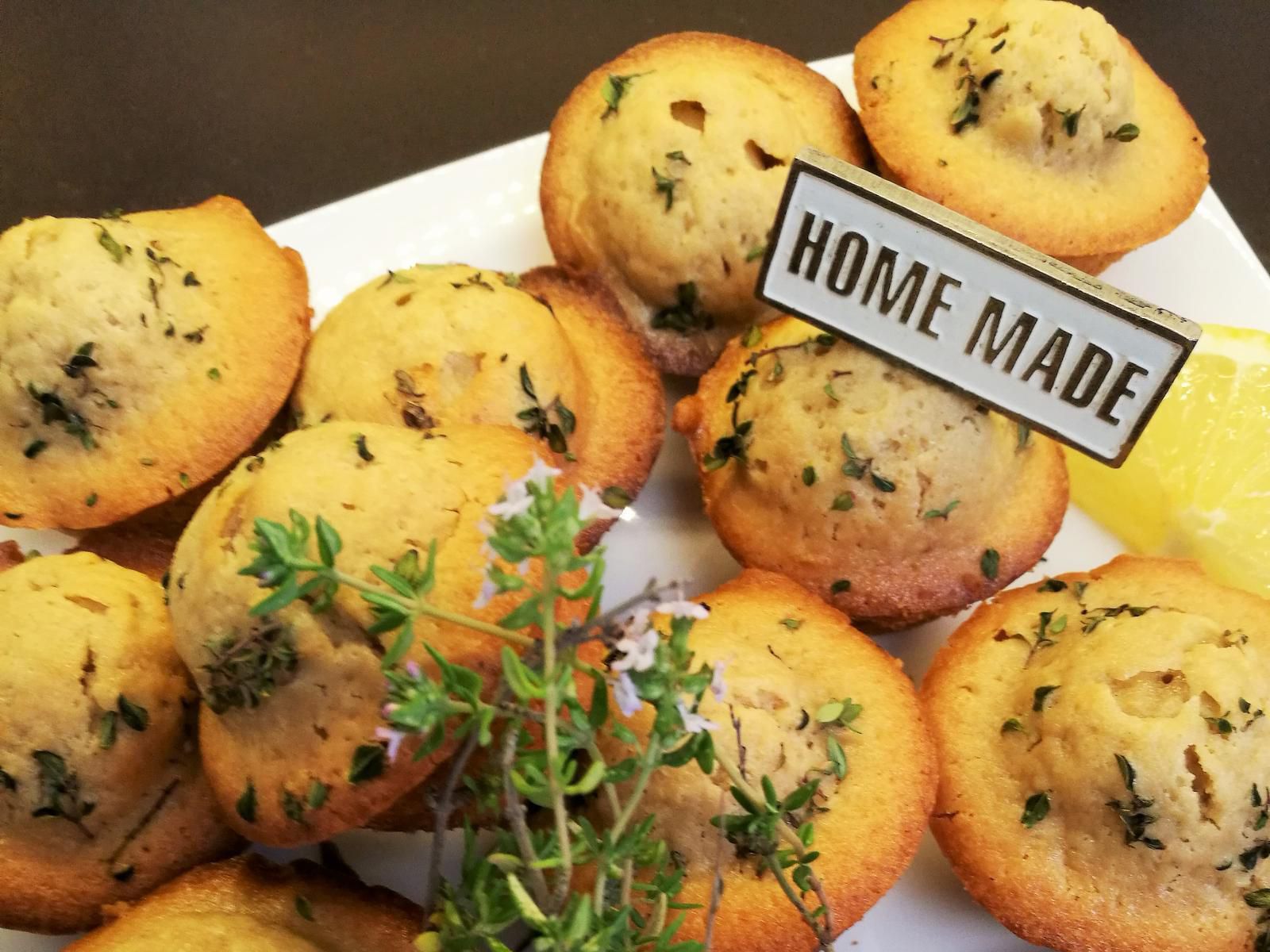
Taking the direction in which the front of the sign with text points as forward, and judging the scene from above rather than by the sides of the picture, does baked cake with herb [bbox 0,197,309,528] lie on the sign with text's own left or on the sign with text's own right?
on the sign with text's own right

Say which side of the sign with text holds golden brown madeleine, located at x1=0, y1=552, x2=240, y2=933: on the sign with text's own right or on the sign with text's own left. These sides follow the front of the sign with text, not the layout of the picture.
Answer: on the sign with text's own right

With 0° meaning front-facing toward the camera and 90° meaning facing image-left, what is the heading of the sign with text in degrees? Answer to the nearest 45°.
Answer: approximately 0°

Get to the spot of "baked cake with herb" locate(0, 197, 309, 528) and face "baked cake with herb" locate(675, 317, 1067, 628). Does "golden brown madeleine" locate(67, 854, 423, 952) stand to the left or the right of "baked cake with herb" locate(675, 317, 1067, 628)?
right

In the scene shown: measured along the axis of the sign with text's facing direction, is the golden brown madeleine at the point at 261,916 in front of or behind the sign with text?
in front

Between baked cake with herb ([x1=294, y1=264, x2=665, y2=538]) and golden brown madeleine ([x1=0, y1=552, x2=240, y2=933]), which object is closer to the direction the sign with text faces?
the golden brown madeleine

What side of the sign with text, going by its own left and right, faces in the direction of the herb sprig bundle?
front

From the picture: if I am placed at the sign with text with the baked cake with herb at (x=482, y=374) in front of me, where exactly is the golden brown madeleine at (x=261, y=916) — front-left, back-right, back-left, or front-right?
front-left

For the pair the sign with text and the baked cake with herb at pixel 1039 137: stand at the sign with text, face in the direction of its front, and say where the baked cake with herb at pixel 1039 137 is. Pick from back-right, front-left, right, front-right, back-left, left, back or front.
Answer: back

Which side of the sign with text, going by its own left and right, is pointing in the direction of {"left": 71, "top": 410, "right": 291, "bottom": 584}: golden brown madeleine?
right

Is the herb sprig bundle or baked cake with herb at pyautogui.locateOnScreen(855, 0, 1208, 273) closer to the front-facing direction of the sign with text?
the herb sprig bundle

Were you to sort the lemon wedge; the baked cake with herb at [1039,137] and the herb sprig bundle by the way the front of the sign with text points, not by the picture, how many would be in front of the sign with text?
1
